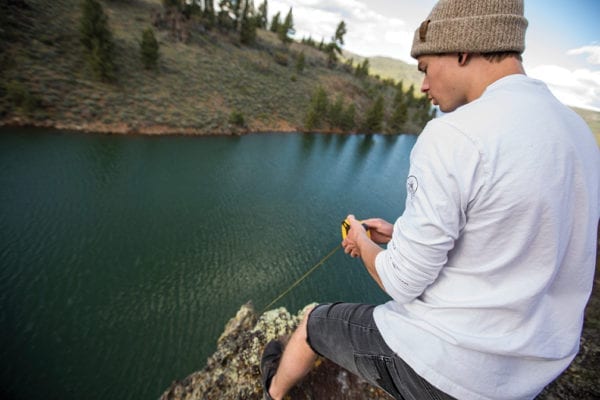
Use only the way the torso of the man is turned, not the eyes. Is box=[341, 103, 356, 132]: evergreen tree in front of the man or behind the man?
in front

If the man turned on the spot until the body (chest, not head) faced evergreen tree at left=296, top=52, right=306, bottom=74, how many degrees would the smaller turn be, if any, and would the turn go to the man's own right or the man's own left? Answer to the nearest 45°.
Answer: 0° — they already face it

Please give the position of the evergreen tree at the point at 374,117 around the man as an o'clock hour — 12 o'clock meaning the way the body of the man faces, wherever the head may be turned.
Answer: The evergreen tree is roughly at 1 o'clock from the man.

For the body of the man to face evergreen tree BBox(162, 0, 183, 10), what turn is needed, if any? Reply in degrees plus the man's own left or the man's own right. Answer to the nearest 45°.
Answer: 0° — they already face it

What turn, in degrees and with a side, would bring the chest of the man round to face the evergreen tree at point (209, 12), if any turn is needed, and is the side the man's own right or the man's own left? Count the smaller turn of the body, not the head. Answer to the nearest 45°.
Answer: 0° — they already face it

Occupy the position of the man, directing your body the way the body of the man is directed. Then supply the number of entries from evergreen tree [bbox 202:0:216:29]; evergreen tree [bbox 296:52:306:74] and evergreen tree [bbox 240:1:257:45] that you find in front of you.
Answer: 3

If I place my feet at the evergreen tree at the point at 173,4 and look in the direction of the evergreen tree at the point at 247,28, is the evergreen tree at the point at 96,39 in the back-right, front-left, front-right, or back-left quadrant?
back-right

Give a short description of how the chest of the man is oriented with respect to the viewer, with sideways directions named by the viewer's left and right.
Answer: facing away from the viewer and to the left of the viewer

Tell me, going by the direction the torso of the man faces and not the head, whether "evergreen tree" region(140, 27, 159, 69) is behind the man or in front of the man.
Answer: in front

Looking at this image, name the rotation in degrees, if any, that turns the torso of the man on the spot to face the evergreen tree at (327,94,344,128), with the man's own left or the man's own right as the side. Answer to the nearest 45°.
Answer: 0° — they already face it
